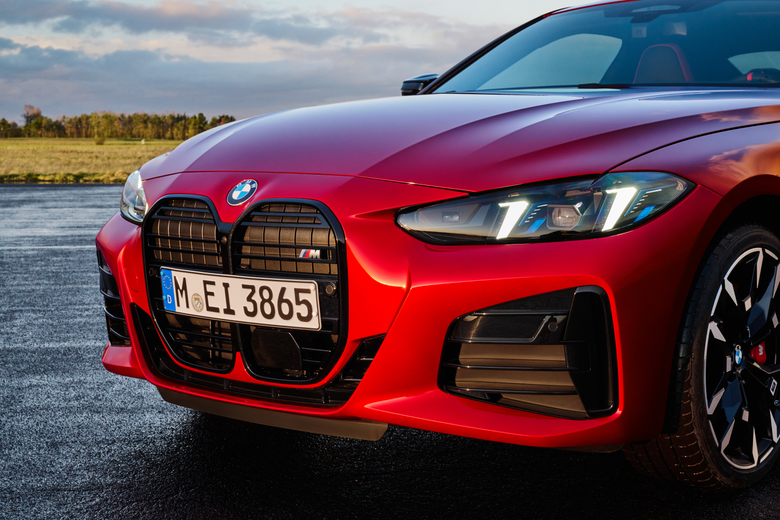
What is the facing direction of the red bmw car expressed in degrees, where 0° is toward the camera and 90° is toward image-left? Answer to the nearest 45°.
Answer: approximately 45°
